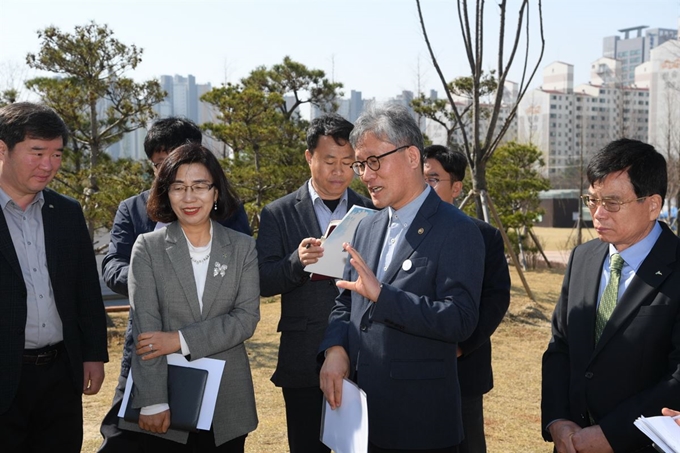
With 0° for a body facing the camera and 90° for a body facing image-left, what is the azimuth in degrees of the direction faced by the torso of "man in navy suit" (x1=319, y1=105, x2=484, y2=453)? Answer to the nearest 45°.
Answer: approximately 45°

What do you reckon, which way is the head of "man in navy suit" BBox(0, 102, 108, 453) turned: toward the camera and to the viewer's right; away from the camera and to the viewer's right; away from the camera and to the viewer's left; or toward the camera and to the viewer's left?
toward the camera and to the viewer's right

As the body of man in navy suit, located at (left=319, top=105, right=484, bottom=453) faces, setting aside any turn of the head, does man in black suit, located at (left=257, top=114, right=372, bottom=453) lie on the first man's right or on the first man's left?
on the first man's right

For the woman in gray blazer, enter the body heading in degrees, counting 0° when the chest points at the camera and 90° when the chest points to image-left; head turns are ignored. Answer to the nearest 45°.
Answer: approximately 0°

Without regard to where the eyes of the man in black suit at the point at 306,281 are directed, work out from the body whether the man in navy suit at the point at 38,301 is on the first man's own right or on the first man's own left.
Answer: on the first man's own right

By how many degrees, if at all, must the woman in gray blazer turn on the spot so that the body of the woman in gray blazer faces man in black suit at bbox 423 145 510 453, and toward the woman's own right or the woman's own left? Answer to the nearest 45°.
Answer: approximately 90° to the woman's own left

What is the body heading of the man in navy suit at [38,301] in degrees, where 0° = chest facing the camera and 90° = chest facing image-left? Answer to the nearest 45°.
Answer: approximately 315°

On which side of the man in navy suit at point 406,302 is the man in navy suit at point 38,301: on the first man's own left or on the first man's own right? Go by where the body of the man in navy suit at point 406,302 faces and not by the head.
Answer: on the first man's own right

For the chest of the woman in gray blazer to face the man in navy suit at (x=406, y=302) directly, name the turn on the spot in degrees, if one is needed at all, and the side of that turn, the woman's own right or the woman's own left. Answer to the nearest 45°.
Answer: approximately 45° to the woman's own left

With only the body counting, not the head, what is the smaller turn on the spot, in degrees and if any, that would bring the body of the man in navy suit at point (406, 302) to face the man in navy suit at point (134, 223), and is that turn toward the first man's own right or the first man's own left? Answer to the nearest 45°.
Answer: approximately 90° to the first man's own right
